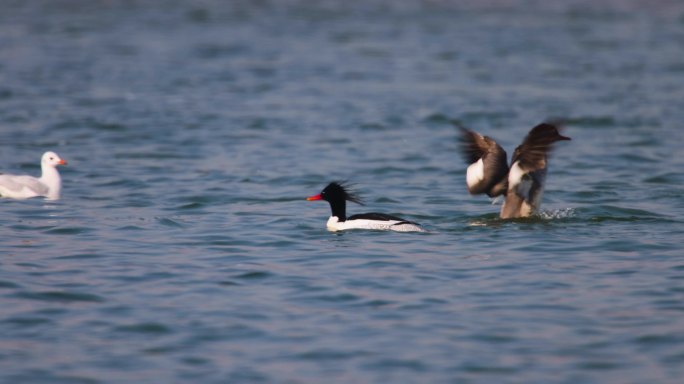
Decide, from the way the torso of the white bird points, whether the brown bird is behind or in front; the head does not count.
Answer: in front

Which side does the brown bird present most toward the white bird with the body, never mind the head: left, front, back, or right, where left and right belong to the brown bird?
back

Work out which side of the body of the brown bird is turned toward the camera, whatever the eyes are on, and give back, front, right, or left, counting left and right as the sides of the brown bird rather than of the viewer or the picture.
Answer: right

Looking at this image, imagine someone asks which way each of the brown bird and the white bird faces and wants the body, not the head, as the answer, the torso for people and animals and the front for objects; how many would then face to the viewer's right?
2

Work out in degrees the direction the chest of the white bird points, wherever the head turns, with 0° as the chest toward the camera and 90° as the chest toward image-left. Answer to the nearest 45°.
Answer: approximately 270°
